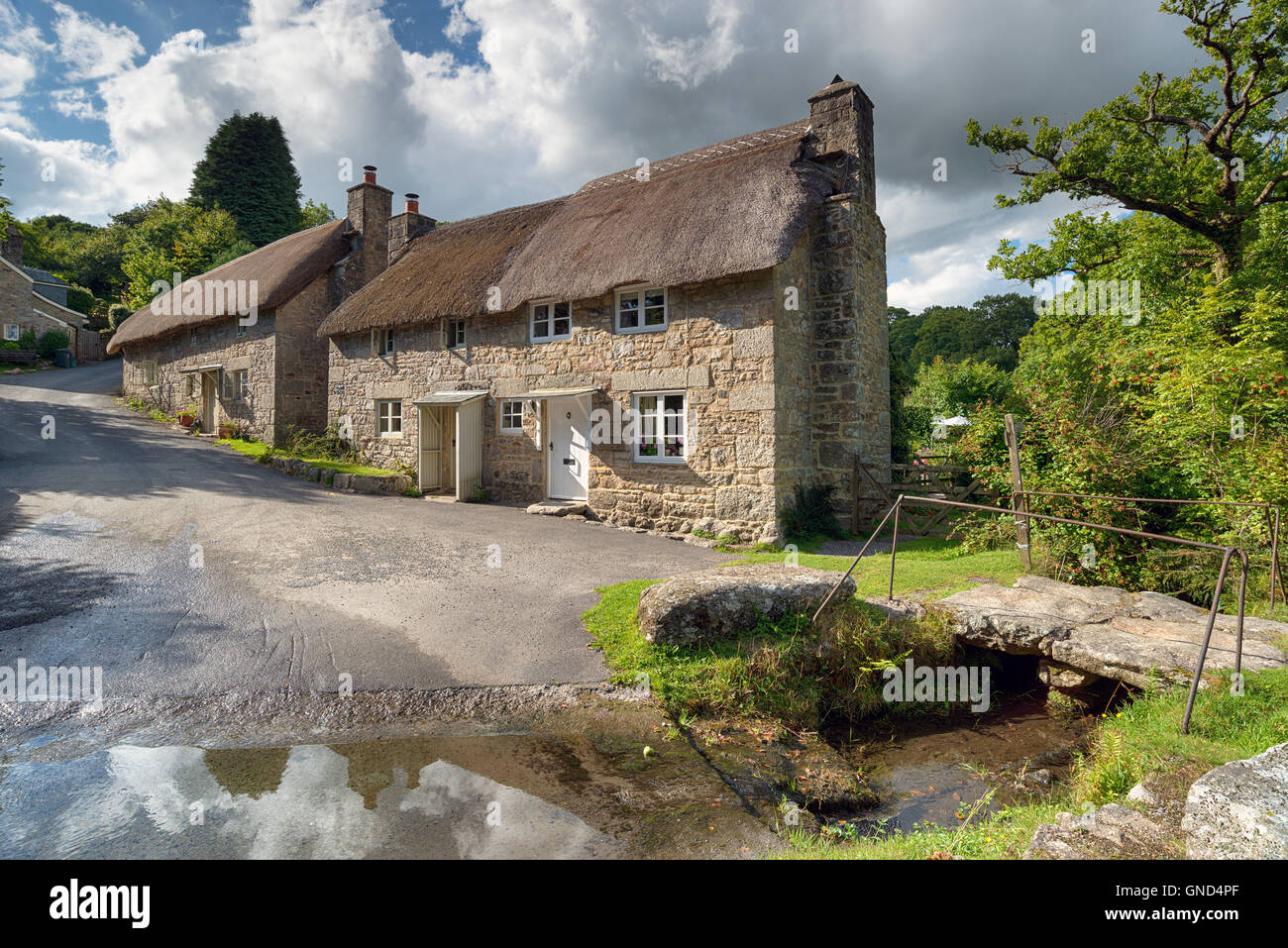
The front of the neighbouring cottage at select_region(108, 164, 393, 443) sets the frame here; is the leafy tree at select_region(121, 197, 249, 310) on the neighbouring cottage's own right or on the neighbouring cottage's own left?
on the neighbouring cottage's own right

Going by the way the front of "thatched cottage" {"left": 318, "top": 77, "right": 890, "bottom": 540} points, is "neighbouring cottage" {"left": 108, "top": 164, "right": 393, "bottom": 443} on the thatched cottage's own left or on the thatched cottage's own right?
on the thatched cottage's own right

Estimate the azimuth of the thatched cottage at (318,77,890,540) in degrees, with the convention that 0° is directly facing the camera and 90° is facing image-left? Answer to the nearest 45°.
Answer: approximately 45°

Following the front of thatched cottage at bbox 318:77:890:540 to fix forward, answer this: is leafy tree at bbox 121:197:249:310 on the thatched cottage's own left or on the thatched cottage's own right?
on the thatched cottage's own right

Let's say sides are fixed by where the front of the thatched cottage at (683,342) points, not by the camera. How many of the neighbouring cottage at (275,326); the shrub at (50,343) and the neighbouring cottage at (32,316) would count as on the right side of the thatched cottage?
3

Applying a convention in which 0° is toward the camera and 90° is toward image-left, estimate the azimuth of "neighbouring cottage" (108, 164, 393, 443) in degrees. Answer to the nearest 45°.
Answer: approximately 45°

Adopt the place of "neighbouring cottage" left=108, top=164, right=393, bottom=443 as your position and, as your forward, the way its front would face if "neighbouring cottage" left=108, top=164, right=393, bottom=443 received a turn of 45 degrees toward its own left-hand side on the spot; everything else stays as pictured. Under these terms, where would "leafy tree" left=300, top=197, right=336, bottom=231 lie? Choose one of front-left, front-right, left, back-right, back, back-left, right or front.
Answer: back

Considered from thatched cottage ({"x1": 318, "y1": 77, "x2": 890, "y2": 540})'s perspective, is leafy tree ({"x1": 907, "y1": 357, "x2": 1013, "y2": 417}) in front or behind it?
behind
